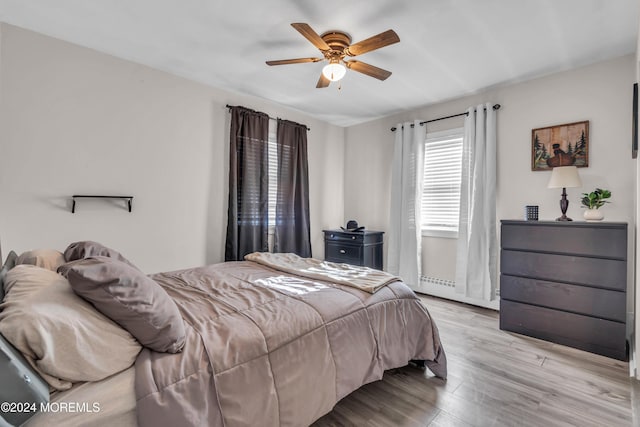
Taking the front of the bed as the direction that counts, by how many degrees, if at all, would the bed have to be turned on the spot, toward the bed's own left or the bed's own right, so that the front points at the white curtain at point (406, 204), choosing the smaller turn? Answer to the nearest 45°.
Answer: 0° — it already faces it

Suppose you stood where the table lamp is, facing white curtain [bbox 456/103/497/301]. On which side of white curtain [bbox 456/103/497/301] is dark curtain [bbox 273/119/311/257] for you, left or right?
left

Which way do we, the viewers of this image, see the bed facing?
facing away from the viewer and to the right of the viewer

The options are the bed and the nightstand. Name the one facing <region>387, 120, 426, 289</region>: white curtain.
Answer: the bed

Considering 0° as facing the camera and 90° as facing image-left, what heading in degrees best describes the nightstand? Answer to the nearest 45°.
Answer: approximately 45°

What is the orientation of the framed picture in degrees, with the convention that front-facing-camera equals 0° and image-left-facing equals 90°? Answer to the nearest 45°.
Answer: approximately 45°

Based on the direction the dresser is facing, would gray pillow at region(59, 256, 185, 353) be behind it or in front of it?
in front

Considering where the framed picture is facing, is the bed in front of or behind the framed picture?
in front

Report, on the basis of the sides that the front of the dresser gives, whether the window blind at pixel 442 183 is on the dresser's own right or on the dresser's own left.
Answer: on the dresser's own right

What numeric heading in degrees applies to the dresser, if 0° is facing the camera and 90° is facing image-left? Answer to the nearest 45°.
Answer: approximately 45°
